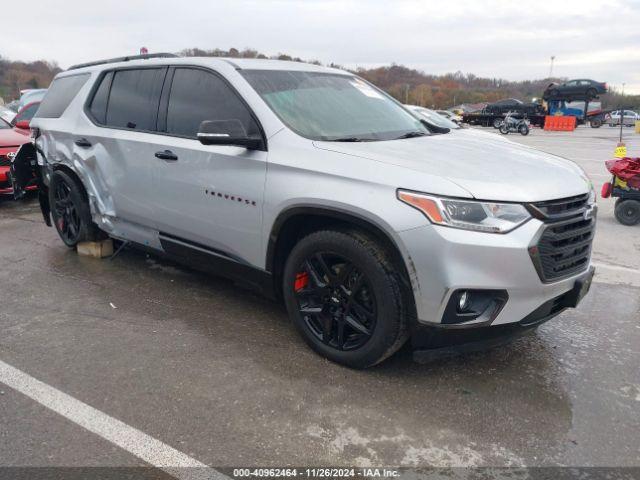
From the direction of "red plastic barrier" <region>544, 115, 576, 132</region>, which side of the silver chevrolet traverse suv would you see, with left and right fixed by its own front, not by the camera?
left

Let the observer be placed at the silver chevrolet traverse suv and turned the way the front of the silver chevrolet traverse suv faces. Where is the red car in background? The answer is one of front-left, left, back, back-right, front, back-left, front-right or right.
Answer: back

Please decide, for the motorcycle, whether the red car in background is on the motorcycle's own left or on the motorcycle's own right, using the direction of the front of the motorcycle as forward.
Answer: on the motorcycle's own left

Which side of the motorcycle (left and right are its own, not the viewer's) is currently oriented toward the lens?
left

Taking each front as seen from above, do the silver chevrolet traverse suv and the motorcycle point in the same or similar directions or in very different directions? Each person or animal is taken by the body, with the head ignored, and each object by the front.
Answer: very different directions

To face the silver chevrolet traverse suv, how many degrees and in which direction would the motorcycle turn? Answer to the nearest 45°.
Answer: approximately 90° to its left

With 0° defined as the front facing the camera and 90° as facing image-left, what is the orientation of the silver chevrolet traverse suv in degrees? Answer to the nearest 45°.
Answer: approximately 315°

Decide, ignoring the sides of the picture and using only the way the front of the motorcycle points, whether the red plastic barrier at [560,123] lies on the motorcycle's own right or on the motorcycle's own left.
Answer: on the motorcycle's own right
